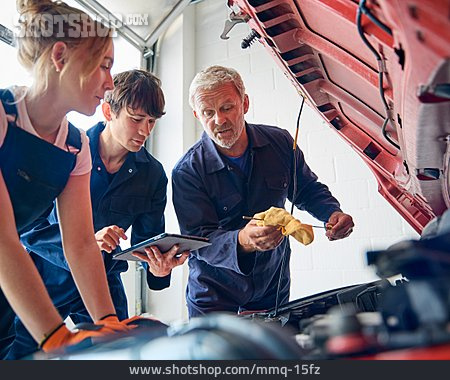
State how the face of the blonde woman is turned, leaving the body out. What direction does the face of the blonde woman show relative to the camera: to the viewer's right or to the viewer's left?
to the viewer's right

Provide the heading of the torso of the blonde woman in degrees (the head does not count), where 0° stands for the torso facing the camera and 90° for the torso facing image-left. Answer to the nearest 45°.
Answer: approximately 315°
